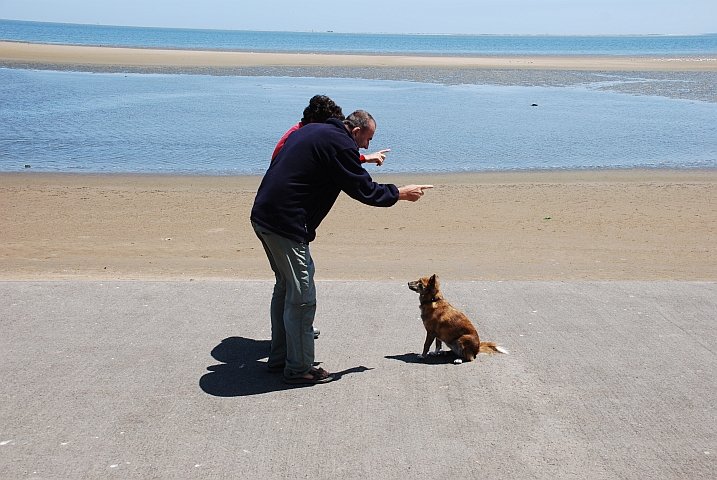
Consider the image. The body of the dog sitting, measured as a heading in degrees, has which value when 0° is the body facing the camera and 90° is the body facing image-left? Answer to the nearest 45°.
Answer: approximately 90°

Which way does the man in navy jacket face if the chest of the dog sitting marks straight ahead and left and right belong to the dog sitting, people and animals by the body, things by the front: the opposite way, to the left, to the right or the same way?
the opposite way

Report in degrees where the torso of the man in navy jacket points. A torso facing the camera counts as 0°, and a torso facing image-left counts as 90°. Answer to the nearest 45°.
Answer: approximately 270°

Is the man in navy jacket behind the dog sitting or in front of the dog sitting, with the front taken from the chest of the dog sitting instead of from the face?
in front

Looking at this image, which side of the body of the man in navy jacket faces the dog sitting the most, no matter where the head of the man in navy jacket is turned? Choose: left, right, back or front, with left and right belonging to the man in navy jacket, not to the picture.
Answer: front

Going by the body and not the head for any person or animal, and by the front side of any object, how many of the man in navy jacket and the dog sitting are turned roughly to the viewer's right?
1

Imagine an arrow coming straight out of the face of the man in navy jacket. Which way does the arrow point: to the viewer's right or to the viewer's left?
to the viewer's right
